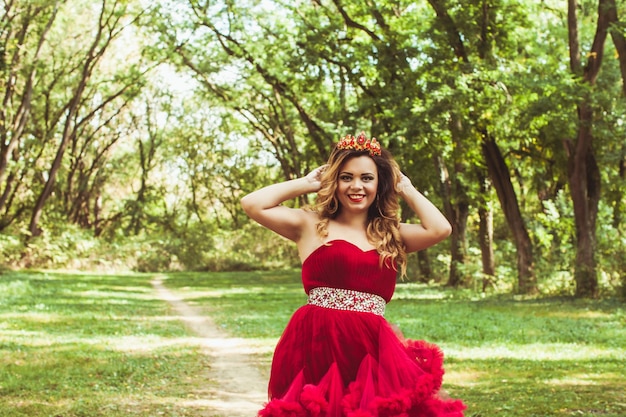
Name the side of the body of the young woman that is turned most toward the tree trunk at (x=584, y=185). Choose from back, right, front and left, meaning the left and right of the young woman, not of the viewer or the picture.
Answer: back

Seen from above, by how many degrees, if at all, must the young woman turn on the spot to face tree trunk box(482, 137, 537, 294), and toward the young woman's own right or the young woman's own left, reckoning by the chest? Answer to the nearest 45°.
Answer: approximately 180°

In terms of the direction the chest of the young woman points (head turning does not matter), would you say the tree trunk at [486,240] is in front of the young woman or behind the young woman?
behind

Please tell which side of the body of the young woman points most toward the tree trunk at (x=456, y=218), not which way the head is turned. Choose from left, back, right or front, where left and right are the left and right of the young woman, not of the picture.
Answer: back

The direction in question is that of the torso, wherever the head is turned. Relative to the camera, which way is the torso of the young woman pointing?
toward the camera
